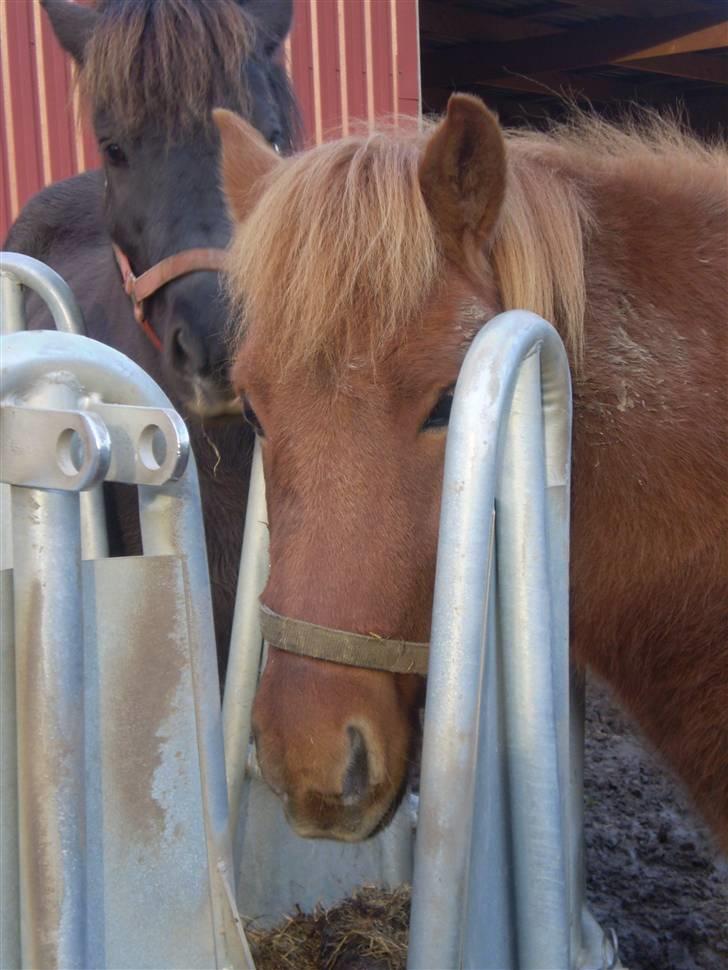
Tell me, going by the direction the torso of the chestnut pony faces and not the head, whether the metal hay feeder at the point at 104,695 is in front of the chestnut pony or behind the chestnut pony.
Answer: in front

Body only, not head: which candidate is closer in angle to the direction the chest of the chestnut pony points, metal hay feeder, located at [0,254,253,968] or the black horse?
the metal hay feeder

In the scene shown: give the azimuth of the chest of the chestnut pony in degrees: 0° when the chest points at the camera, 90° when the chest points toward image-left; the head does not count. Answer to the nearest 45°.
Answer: approximately 45°

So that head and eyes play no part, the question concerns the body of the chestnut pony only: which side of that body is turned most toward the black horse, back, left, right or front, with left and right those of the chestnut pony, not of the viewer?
right
